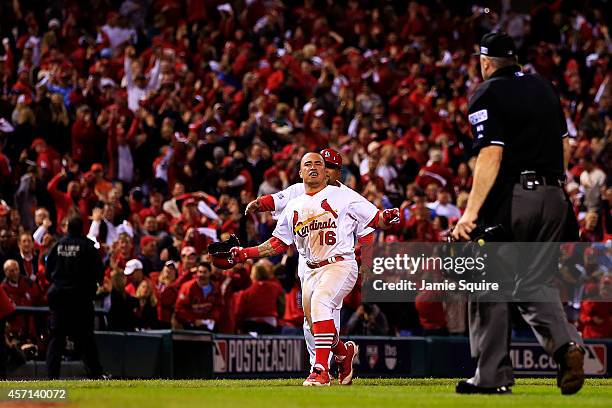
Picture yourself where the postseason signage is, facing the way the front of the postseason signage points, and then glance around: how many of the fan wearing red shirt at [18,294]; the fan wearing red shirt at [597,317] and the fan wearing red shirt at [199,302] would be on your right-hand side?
2

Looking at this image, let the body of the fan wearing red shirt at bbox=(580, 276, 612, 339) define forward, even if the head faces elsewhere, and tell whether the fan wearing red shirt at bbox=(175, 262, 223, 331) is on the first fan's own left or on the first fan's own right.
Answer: on the first fan's own right

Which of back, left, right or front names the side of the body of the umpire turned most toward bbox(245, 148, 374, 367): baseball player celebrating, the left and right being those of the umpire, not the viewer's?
front

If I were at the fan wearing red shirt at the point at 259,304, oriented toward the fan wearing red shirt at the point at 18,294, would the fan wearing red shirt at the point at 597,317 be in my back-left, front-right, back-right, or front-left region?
back-left

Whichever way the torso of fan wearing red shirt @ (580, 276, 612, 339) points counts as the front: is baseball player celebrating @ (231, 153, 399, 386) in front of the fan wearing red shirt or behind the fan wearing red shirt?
in front

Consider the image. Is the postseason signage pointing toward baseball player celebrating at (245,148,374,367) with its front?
yes

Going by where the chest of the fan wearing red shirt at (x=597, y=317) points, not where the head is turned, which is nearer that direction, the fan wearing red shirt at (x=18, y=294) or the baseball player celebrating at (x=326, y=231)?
the baseball player celebrating

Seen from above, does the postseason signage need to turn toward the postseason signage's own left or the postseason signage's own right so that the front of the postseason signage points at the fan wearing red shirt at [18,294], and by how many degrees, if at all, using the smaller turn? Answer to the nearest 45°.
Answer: approximately 90° to the postseason signage's own right

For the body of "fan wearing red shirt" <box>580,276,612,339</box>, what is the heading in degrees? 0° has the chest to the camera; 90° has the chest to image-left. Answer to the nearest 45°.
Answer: approximately 0°

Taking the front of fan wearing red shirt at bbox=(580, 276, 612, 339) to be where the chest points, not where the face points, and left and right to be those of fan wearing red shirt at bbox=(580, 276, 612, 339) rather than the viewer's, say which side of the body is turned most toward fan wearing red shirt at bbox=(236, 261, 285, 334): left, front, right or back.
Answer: right

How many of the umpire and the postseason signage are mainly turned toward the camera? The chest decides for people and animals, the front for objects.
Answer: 1

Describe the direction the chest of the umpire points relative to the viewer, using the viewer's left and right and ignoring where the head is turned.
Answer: facing away from the viewer and to the left of the viewer
